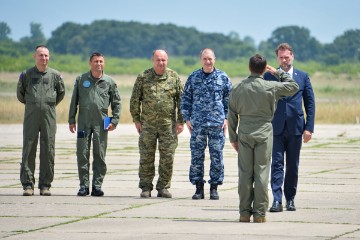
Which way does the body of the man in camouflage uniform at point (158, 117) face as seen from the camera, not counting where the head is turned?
toward the camera

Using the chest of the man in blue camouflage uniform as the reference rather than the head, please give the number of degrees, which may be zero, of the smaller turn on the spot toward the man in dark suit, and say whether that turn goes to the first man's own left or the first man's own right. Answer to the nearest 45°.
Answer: approximately 45° to the first man's own left

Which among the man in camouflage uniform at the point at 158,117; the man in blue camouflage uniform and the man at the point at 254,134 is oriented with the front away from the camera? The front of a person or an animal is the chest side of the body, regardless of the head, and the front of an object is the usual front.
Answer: the man

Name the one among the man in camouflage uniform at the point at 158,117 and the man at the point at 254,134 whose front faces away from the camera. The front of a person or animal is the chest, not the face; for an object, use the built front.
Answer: the man

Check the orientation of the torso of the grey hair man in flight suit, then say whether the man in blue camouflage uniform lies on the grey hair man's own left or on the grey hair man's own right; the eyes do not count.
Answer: on the grey hair man's own left

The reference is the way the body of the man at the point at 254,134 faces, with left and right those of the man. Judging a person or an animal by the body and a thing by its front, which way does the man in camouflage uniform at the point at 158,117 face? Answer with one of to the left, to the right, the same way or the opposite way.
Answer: the opposite way

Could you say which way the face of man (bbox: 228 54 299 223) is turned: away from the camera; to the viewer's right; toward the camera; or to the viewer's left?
away from the camera

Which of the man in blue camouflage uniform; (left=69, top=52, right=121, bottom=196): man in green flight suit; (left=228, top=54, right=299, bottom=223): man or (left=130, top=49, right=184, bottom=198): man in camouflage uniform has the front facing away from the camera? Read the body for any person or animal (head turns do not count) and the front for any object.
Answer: the man

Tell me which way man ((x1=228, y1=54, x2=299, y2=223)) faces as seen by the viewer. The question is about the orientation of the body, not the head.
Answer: away from the camera
